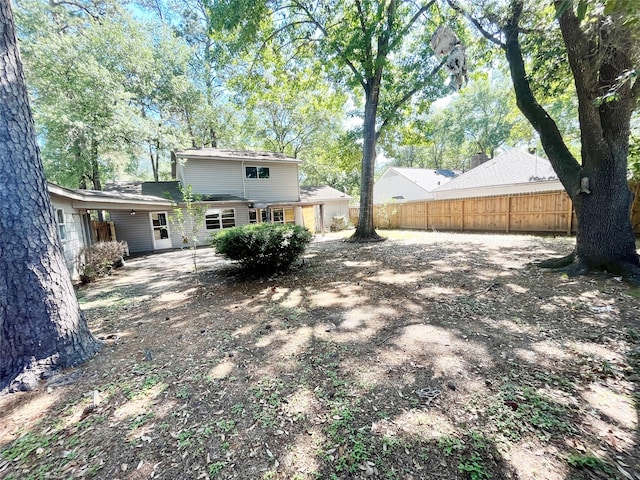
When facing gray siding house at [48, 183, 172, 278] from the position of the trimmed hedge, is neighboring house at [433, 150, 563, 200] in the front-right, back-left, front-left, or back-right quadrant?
back-right

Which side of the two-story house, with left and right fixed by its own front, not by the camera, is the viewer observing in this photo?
back

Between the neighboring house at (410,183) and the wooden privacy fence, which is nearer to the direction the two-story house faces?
the neighboring house

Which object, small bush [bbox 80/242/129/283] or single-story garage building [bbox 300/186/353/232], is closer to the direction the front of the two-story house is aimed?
the single-story garage building

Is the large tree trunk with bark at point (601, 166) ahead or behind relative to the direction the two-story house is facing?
behind

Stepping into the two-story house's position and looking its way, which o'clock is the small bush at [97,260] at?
The small bush is roughly at 7 o'clock from the two-story house.
